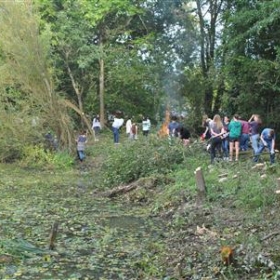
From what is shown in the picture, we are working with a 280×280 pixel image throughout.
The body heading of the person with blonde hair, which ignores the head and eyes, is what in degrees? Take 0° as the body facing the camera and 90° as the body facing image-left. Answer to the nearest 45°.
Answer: approximately 180°

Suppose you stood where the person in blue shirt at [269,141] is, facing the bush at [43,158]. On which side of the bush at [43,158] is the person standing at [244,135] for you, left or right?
right

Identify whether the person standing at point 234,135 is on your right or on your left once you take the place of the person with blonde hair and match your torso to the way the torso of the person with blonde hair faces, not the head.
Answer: on your right

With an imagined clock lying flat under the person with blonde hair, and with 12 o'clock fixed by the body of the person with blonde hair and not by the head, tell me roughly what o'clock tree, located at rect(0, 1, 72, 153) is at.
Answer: The tree is roughly at 10 o'clock from the person with blonde hair.

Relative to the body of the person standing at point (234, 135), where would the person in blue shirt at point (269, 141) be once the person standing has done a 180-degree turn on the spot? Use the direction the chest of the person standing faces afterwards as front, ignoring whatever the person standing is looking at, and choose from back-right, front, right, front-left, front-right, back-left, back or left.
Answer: front-left
